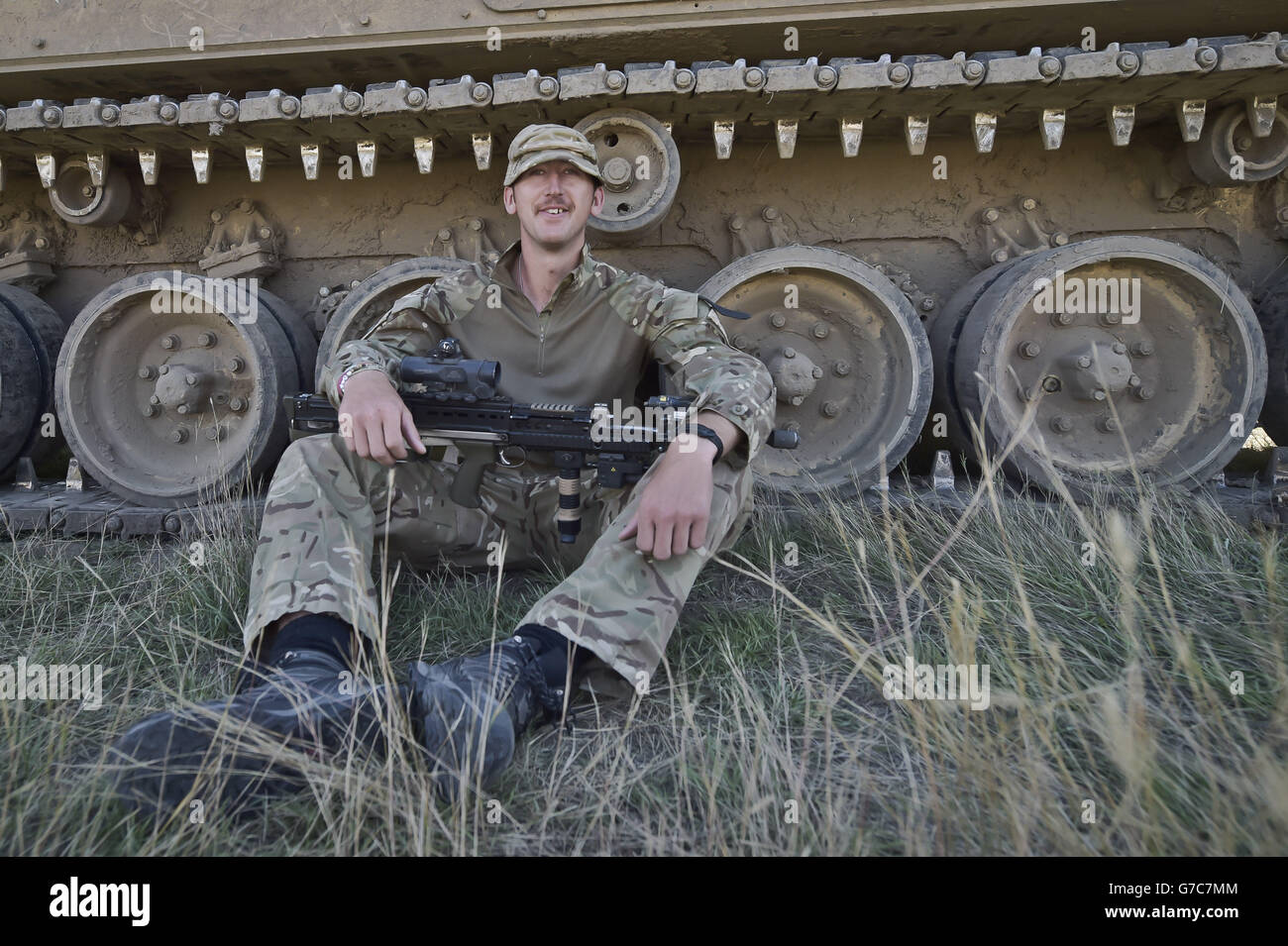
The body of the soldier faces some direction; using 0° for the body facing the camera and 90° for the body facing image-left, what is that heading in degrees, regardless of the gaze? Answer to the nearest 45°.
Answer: approximately 0°
